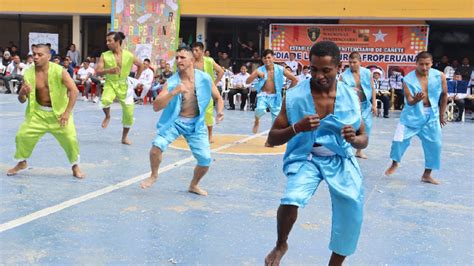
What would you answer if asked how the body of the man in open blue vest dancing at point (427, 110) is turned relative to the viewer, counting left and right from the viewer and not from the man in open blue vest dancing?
facing the viewer

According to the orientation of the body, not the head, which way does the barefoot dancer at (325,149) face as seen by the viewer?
toward the camera

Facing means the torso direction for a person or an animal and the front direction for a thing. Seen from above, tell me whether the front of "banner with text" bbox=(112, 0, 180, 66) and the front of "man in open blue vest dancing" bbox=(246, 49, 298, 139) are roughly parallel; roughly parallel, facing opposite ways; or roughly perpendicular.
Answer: roughly parallel

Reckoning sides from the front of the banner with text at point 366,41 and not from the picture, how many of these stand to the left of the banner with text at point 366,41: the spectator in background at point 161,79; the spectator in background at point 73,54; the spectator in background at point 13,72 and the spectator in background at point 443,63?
1

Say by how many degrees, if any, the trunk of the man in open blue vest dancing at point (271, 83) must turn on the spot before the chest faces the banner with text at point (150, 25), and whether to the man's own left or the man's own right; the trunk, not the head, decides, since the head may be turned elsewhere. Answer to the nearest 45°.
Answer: approximately 135° to the man's own right

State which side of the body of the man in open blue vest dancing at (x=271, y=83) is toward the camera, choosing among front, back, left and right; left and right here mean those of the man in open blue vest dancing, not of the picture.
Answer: front

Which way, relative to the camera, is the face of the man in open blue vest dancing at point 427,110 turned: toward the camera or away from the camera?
toward the camera

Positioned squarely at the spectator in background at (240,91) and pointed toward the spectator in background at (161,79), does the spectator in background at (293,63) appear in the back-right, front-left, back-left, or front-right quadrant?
back-right

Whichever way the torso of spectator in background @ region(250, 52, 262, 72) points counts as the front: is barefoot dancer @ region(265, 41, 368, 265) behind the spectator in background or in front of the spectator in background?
in front

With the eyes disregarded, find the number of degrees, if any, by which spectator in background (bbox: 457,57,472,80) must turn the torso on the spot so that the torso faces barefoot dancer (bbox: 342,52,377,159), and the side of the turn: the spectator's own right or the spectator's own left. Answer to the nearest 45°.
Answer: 0° — they already face them
